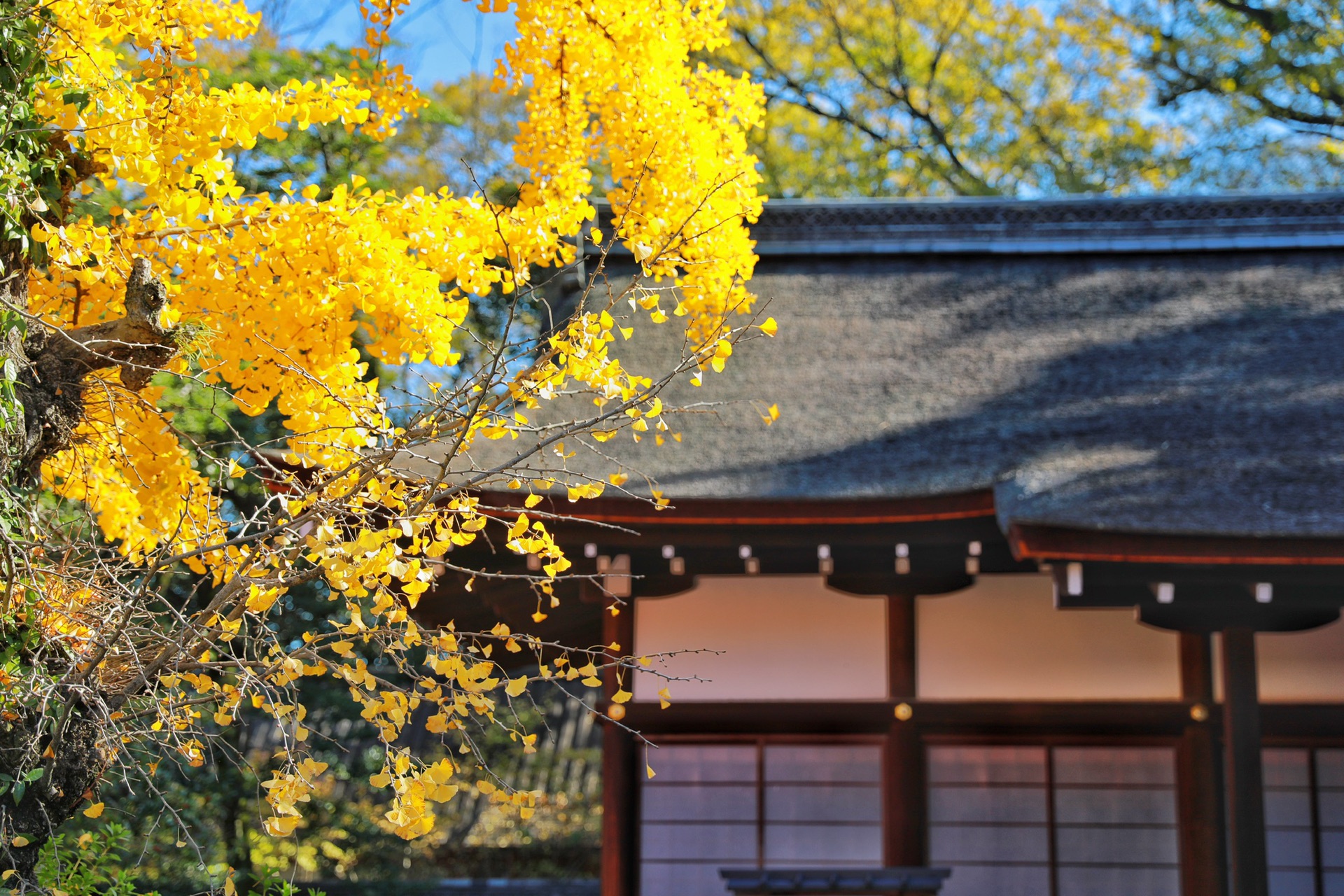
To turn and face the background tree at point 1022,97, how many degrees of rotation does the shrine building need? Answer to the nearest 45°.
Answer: approximately 180°

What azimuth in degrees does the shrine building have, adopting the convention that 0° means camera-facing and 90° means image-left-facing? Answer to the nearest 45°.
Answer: approximately 0°

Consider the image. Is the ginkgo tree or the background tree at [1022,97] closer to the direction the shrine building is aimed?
the ginkgo tree

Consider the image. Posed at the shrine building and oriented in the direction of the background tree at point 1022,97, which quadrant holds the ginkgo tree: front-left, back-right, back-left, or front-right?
back-left

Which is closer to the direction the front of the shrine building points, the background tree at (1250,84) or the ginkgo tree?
the ginkgo tree
